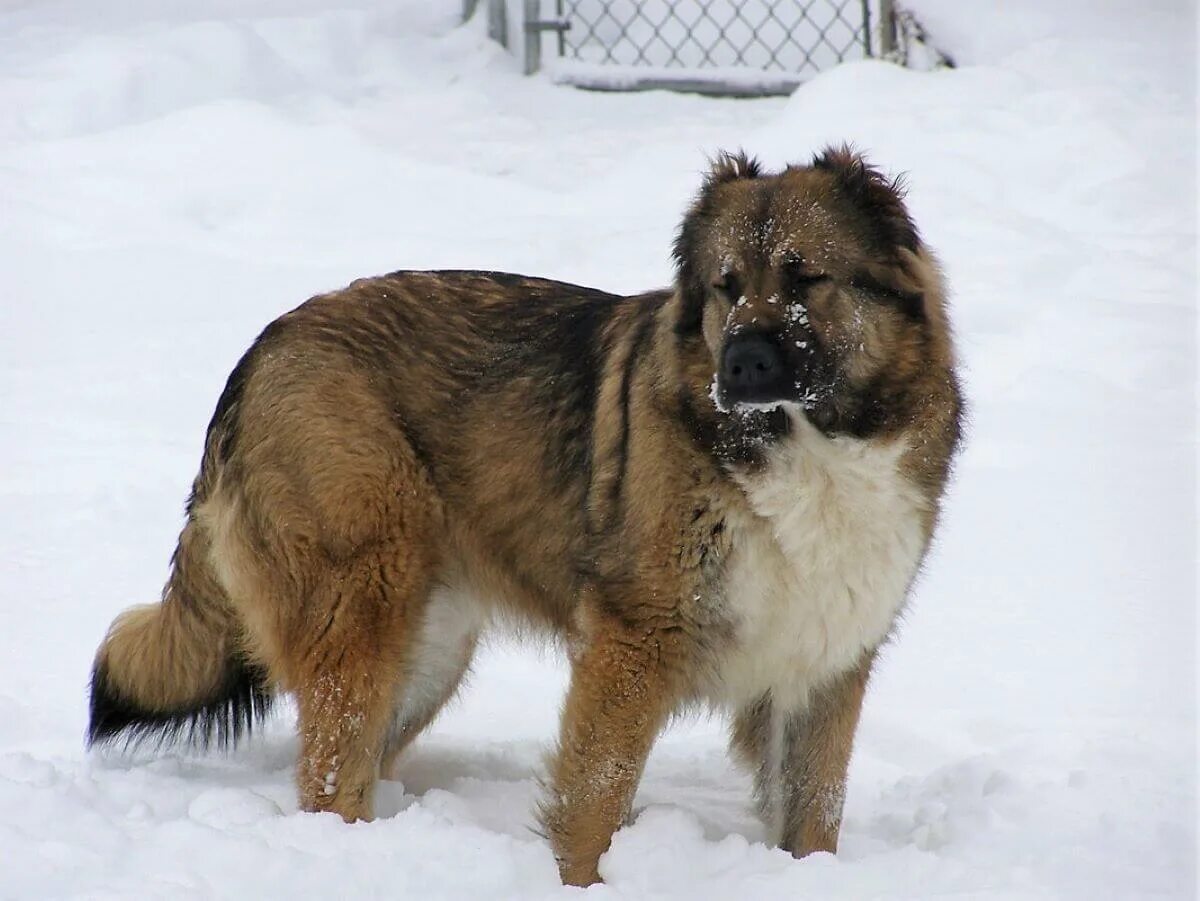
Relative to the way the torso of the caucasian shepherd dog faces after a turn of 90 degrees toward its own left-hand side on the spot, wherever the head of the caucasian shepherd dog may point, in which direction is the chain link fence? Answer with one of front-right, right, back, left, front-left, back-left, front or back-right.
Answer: front-left

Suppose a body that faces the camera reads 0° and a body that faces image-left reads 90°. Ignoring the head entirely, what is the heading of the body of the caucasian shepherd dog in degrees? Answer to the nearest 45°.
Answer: approximately 315°
